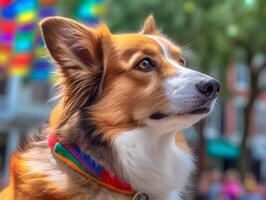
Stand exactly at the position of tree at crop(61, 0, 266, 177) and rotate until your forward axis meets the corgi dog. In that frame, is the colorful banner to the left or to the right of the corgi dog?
right

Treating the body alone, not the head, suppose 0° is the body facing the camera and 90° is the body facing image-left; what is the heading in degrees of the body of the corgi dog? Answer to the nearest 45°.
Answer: approximately 315°

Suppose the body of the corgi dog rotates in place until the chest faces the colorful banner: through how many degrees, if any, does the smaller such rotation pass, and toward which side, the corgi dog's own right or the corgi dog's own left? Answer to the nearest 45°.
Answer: approximately 135° to the corgi dog's own left

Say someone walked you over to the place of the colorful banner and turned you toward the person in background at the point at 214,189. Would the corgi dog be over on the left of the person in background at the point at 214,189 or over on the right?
right

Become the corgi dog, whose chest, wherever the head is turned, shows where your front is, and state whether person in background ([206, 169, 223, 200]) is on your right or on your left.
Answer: on your left

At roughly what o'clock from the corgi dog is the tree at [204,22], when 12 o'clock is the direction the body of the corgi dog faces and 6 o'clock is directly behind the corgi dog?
The tree is roughly at 8 o'clock from the corgi dog.

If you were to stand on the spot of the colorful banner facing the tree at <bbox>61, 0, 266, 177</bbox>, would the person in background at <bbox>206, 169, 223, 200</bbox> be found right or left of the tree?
right
